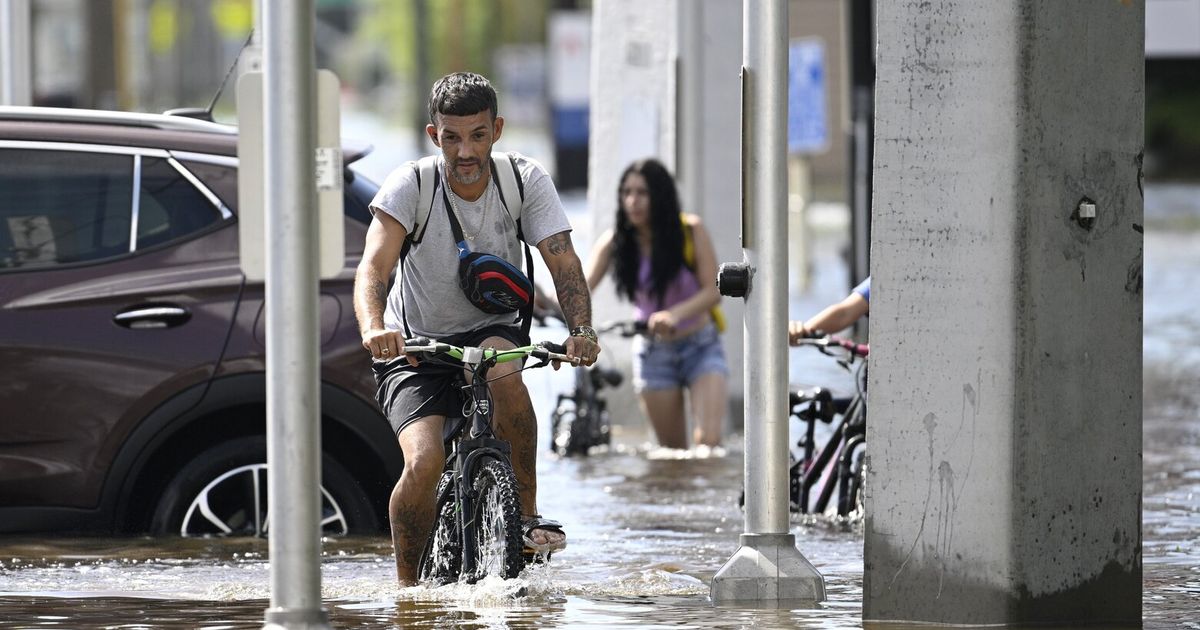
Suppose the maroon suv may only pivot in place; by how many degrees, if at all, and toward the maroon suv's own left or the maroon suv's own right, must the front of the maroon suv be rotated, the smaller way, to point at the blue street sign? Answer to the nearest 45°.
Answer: approximately 135° to the maroon suv's own right

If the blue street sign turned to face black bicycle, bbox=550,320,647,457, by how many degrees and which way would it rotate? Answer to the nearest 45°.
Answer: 0° — it already faces it

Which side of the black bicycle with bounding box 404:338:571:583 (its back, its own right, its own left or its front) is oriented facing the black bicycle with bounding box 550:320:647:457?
back

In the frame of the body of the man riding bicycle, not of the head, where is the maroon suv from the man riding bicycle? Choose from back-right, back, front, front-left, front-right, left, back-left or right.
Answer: back-right

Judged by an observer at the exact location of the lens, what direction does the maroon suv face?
facing to the left of the viewer

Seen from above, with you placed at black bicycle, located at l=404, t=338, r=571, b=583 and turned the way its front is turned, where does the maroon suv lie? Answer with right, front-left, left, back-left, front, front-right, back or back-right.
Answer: back-right

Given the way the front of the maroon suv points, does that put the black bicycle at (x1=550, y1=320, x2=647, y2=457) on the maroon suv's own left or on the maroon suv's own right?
on the maroon suv's own right
